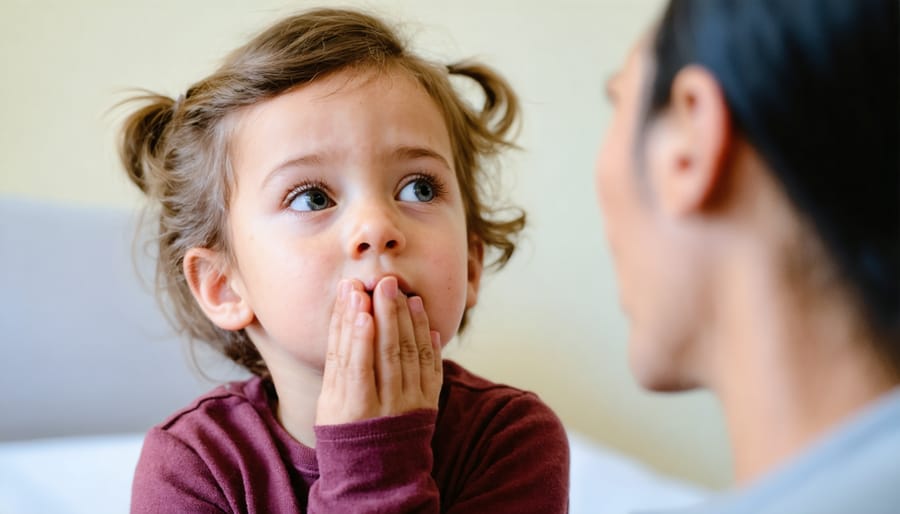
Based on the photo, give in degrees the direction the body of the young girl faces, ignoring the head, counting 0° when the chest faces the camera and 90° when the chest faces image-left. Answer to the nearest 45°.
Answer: approximately 0°

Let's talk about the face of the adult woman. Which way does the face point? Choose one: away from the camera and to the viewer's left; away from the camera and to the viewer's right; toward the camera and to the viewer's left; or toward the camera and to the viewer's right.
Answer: away from the camera and to the viewer's left

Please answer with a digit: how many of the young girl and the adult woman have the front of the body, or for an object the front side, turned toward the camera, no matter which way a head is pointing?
1

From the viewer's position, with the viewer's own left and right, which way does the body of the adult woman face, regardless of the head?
facing away from the viewer and to the left of the viewer

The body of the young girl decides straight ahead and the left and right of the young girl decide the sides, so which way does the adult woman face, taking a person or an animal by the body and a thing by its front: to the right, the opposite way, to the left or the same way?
the opposite way
